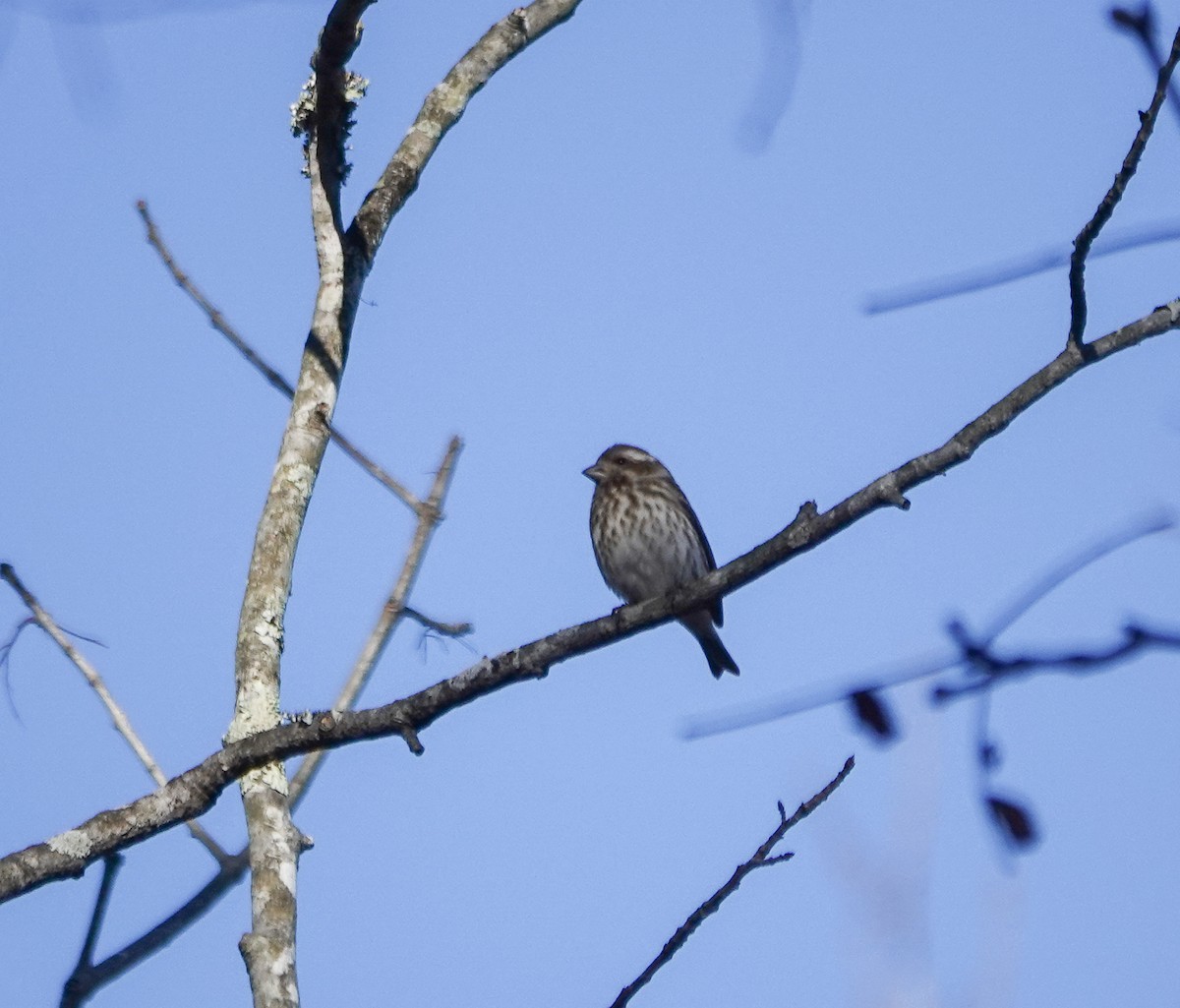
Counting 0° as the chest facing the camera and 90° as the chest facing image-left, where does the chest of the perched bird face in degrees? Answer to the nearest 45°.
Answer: approximately 45°
